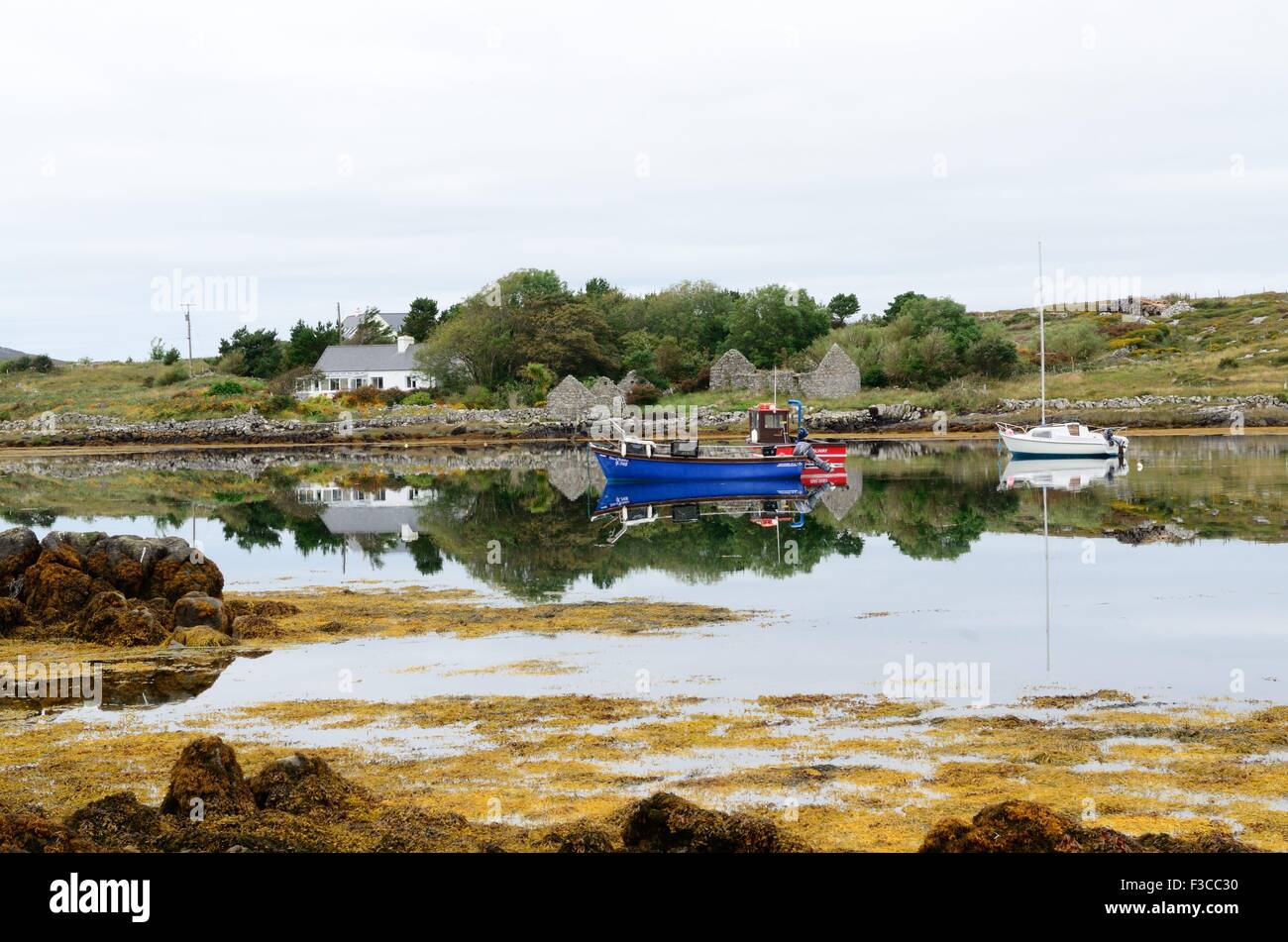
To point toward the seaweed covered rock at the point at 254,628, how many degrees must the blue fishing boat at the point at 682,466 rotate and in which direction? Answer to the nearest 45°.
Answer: approximately 90° to its left

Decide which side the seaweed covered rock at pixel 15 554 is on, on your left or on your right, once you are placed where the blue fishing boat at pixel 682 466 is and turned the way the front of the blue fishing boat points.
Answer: on your left

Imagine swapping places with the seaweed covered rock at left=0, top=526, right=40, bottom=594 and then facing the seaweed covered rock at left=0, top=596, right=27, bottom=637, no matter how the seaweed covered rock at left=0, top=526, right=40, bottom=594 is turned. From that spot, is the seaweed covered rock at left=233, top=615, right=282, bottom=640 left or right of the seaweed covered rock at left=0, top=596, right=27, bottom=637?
left

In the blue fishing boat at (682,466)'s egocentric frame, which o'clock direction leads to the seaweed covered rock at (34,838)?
The seaweed covered rock is roughly at 9 o'clock from the blue fishing boat.

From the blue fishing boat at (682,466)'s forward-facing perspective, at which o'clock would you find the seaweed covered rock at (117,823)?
The seaweed covered rock is roughly at 9 o'clock from the blue fishing boat.

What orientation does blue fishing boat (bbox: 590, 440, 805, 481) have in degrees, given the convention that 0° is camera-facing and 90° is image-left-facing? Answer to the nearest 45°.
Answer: approximately 90°

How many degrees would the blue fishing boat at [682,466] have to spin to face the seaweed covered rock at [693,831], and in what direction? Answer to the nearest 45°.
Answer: approximately 90° to its left

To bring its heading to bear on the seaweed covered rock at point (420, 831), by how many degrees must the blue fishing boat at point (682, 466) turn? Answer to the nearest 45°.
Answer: approximately 90° to its left

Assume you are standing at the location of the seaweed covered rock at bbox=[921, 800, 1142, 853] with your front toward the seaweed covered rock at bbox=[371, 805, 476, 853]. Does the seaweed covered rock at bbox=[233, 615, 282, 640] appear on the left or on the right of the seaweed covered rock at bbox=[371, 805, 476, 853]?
right

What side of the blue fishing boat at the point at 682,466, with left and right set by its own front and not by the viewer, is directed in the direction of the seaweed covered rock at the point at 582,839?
left

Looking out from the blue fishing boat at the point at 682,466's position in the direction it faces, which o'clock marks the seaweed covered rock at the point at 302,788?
The seaweed covered rock is roughly at 9 o'clock from the blue fishing boat.

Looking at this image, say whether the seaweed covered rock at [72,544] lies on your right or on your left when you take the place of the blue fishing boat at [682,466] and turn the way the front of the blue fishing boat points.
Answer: on your left
